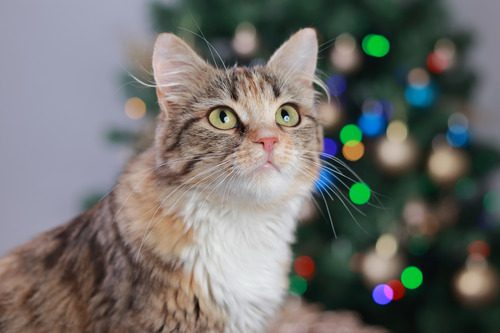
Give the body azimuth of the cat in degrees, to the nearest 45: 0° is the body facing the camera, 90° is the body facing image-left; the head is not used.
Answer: approximately 315°

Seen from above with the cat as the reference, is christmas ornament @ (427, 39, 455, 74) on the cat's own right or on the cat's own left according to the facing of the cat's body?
on the cat's own left

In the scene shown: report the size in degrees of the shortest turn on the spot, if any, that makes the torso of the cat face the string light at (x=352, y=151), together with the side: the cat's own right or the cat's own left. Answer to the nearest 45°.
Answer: approximately 90° to the cat's own left

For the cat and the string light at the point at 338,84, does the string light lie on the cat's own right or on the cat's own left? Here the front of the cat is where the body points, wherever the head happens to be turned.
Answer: on the cat's own left

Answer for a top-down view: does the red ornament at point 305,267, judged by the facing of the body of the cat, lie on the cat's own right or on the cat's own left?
on the cat's own left

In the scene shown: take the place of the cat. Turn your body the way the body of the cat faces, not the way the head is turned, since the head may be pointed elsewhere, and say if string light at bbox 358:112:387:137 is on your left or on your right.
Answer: on your left
